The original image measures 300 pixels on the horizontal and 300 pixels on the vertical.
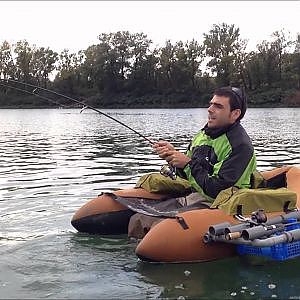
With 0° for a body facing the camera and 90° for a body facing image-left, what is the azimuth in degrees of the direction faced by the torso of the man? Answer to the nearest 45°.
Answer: approximately 45°
